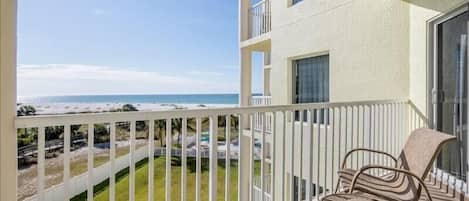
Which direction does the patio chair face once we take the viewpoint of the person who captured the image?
facing the viewer and to the left of the viewer

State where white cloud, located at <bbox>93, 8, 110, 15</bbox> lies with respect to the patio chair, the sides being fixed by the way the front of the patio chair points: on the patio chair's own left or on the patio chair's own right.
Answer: on the patio chair's own right

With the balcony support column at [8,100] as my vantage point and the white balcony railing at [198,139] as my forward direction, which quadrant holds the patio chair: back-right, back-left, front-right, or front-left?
front-right

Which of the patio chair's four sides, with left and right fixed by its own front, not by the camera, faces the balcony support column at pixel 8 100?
front

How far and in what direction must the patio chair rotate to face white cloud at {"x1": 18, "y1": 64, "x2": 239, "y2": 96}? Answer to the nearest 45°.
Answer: approximately 90° to its right
